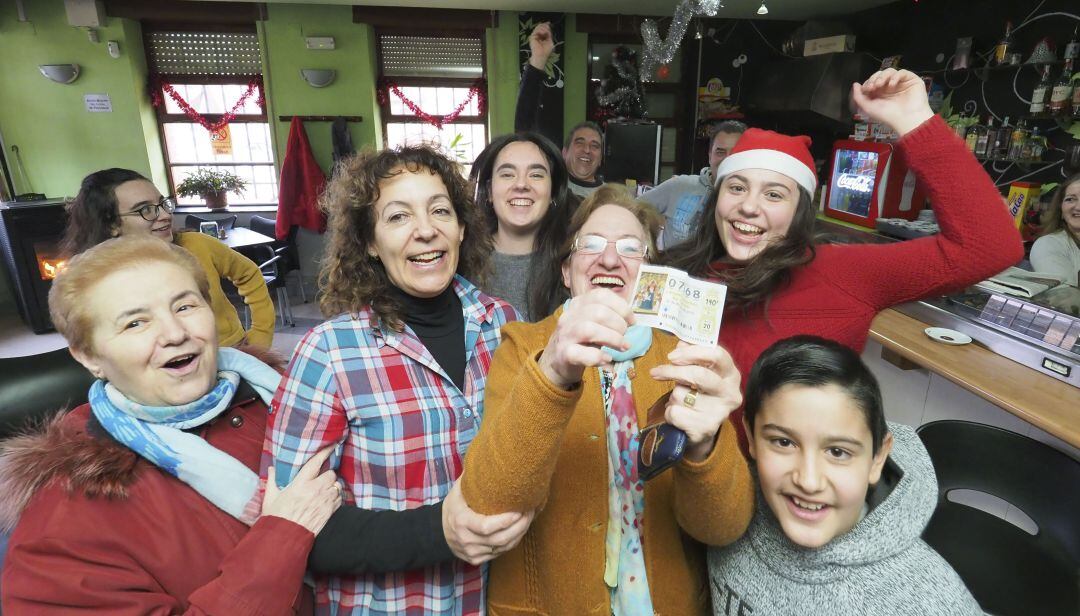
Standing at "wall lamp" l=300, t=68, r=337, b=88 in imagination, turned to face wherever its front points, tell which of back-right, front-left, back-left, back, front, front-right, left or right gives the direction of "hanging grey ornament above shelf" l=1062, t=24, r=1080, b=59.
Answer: front-left

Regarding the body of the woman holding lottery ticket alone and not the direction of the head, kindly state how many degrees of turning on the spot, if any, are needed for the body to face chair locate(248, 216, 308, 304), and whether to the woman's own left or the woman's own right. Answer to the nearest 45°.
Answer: approximately 135° to the woman's own right

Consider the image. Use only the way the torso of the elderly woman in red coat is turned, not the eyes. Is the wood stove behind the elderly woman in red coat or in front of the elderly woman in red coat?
behind

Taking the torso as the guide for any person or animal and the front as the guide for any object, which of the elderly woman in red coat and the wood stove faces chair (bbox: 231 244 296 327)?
the wood stove

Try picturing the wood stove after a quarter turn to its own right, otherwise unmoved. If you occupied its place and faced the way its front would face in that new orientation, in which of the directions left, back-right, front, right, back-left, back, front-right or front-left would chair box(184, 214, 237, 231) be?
back-left

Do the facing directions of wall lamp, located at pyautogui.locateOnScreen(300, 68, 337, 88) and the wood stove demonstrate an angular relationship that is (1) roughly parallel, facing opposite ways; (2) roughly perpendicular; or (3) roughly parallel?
roughly perpendicular

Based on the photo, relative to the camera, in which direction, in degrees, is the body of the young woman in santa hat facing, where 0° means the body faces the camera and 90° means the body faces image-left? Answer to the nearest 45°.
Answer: approximately 0°
